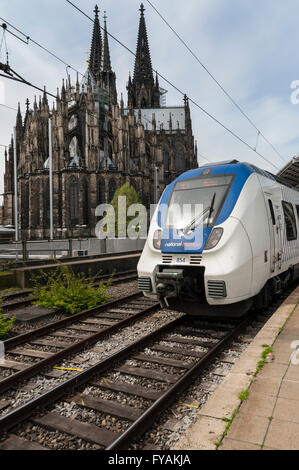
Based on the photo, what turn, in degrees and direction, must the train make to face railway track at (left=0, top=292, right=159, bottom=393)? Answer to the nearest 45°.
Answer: approximately 45° to its right

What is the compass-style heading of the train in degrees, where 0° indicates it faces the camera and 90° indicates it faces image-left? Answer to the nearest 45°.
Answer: approximately 45°
